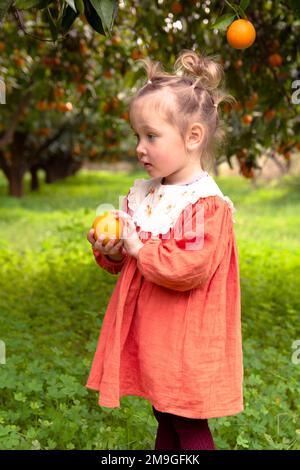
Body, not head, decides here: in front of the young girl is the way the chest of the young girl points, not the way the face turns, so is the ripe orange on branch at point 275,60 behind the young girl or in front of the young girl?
behind

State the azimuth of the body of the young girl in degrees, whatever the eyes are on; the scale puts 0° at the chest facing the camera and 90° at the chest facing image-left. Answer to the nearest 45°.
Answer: approximately 45°

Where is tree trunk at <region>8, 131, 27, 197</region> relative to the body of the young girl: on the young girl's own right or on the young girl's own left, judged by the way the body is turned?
on the young girl's own right

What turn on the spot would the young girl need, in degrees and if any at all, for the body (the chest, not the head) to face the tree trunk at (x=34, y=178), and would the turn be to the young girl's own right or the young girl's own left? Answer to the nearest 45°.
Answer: approximately 135° to the young girl's own right

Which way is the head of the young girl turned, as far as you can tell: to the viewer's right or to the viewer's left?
to the viewer's left
